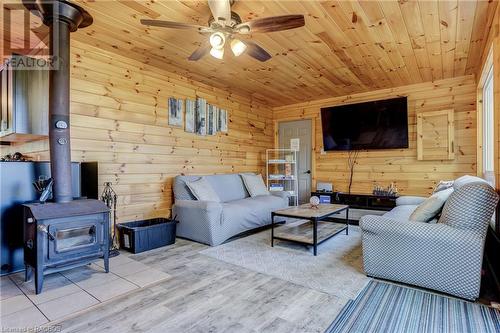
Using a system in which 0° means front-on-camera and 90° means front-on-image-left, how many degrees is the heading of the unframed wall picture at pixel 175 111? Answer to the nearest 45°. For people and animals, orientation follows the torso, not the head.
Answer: approximately 315°

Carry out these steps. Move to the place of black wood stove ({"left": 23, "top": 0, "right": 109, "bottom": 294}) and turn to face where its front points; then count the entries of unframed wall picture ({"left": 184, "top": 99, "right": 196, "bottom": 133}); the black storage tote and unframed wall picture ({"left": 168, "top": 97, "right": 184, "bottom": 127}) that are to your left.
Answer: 3

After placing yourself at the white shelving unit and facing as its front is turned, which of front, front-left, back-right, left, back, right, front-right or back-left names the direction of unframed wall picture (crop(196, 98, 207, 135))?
front-right

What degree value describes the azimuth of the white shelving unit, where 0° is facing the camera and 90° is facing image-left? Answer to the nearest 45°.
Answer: approximately 0°

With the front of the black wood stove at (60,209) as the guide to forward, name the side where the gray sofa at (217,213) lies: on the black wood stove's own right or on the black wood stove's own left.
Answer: on the black wood stove's own left
